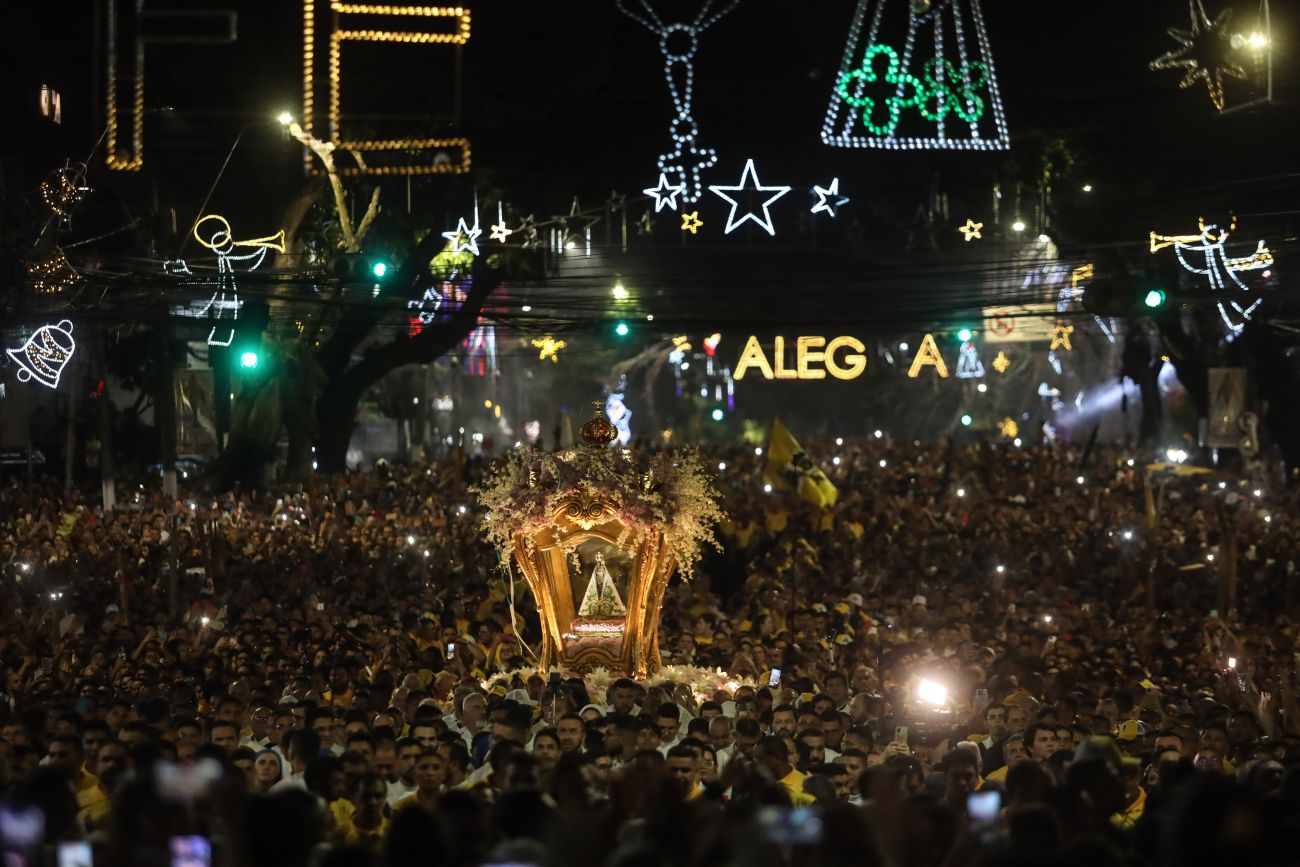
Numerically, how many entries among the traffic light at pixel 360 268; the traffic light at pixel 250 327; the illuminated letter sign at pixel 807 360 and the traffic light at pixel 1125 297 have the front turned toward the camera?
4

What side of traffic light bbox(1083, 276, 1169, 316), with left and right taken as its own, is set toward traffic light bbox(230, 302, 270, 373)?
right

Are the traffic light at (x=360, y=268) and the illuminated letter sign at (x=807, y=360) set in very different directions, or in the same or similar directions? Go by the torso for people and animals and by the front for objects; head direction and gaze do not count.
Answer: same or similar directions

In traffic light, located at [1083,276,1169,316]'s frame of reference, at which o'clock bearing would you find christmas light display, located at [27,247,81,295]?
The christmas light display is roughly at 3 o'clock from the traffic light.

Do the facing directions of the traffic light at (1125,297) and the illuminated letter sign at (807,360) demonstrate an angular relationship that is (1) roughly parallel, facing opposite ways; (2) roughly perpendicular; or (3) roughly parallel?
roughly parallel

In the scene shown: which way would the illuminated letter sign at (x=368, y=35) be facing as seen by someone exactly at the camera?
facing the viewer

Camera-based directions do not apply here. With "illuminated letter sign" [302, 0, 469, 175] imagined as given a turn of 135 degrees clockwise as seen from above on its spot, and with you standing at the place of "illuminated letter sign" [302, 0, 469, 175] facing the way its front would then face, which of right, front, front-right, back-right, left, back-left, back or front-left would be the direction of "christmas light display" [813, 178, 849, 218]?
right

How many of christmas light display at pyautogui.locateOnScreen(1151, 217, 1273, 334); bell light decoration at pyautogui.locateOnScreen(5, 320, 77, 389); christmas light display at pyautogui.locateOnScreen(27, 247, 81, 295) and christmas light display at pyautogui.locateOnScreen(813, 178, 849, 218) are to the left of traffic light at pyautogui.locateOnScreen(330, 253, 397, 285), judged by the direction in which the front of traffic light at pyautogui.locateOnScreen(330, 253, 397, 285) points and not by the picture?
2

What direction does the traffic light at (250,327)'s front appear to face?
toward the camera

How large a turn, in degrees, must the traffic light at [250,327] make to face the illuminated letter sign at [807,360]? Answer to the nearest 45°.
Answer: approximately 90° to its left
